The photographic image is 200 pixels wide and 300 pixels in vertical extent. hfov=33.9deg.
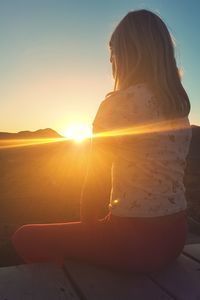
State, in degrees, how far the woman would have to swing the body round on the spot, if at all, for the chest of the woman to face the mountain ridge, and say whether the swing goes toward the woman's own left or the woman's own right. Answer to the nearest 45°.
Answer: approximately 45° to the woman's own right

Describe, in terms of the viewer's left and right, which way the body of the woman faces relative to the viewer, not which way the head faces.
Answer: facing away from the viewer and to the left of the viewer

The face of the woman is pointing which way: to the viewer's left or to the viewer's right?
to the viewer's left
